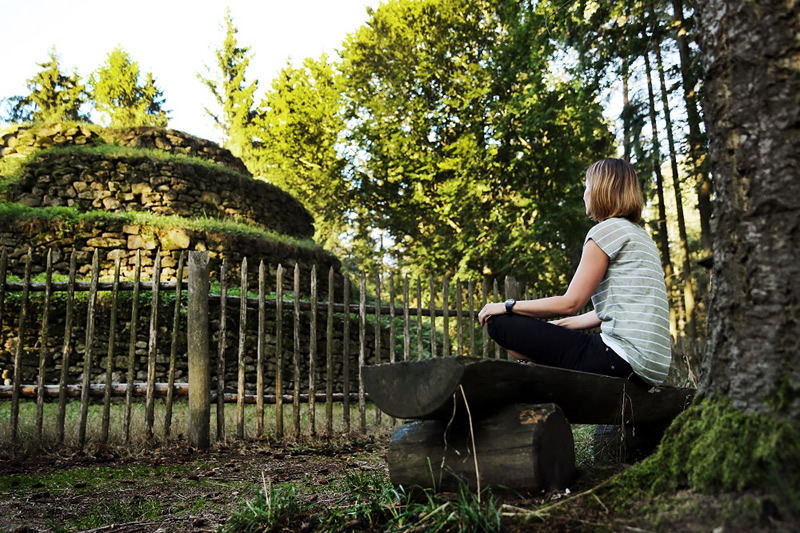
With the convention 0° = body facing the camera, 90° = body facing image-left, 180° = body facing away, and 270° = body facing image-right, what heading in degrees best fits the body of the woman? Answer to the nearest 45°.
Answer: approximately 135°

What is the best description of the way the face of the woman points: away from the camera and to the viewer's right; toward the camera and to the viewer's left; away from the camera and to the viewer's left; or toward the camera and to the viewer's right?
away from the camera and to the viewer's left

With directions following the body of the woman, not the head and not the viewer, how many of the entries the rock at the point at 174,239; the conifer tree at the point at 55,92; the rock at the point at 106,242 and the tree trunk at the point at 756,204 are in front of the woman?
3

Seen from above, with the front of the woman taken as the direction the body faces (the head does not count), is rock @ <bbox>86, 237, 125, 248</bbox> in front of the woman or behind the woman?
in front

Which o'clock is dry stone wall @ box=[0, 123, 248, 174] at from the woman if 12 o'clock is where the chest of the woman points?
The dry stone wall is roughly at 12 o'clock from the woman.

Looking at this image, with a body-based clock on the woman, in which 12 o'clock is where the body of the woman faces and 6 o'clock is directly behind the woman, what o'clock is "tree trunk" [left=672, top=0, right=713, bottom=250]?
The tree trunk is roughly at 2 o'clock from the woman.

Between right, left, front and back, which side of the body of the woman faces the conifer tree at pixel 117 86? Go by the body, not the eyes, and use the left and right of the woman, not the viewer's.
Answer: front

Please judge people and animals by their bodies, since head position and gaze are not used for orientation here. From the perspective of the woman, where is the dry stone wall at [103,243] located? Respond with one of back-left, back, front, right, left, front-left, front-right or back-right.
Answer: front

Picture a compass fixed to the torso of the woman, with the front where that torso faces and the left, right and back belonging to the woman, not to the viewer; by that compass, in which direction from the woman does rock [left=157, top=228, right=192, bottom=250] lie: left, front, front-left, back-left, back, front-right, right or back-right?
front
